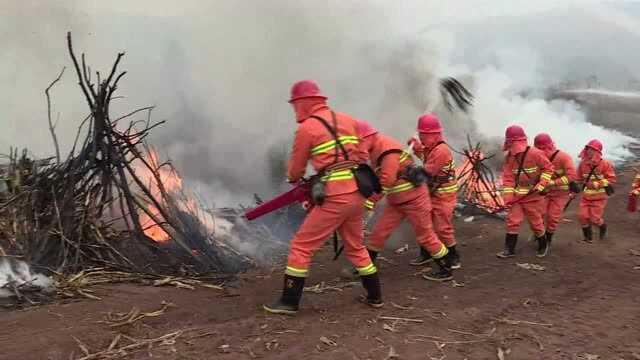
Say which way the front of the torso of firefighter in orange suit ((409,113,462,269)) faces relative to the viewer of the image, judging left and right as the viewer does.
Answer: facing to the left of the viewer

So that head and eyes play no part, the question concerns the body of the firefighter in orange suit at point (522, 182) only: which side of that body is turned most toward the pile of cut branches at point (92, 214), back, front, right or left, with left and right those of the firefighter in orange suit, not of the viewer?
front

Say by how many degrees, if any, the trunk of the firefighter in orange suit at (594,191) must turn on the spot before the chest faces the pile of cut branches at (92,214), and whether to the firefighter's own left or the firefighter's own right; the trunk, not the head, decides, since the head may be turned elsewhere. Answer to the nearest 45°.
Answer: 0° — they already face it

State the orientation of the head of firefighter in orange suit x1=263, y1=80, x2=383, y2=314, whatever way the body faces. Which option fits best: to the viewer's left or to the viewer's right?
to the viewer's left

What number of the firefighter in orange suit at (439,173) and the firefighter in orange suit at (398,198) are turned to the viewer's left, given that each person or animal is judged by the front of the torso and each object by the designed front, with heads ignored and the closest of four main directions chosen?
2

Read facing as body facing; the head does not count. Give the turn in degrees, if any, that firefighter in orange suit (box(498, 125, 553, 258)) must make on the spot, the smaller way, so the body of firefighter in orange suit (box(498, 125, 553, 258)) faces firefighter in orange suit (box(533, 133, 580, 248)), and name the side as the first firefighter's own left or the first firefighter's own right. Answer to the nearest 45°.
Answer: approximately 180°

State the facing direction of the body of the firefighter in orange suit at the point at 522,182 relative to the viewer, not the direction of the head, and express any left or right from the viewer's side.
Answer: facing the viewer and to the left of the viewer

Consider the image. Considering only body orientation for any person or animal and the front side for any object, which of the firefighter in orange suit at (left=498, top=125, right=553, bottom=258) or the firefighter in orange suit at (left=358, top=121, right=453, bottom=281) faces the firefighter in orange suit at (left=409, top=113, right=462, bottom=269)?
the firefighter in orange suit at (left=498, top=125, right=553, bottom=258)

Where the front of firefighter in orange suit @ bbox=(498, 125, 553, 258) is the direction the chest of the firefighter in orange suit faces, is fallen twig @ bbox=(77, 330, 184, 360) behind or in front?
in front

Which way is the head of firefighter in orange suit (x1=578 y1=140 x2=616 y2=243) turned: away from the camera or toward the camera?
toward the camera

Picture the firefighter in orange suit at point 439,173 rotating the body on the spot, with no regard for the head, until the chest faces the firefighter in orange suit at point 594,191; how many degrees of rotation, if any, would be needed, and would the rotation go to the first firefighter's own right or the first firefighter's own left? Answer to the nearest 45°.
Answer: approximately 135° to the first firefighter's own right

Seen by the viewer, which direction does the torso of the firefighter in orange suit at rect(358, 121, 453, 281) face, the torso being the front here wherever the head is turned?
to the viewer's left

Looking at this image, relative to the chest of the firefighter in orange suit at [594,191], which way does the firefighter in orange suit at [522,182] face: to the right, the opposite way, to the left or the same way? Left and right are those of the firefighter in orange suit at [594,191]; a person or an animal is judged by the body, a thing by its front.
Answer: the same way
